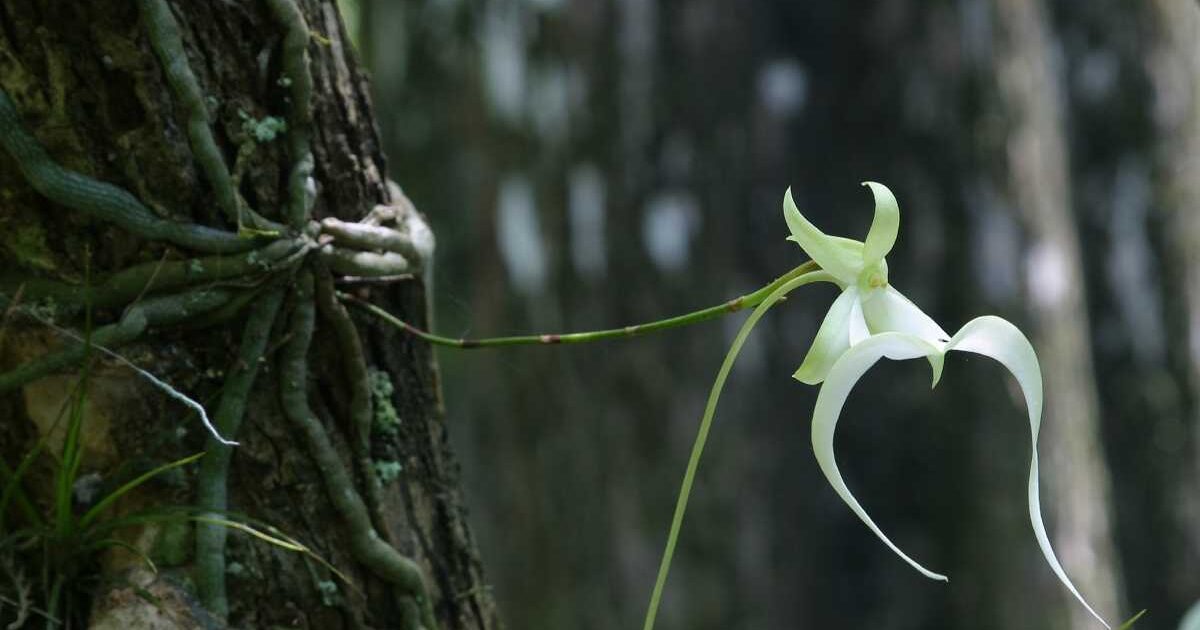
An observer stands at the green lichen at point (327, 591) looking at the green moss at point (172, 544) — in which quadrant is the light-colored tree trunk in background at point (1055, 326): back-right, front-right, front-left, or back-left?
back-right

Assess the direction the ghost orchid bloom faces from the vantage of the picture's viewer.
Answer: facing the viewer and to the right of the viewer

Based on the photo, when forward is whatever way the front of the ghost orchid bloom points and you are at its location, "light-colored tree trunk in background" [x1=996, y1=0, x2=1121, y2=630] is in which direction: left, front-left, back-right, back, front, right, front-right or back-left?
back-left

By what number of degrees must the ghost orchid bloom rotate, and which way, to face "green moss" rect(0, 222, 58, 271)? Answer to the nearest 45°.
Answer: approximately 135° to its right

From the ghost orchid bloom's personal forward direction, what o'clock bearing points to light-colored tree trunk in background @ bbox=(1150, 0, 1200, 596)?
The light-colored tree trunk in background is roughly at 8 o'clock from the ghost orchid bloom.
